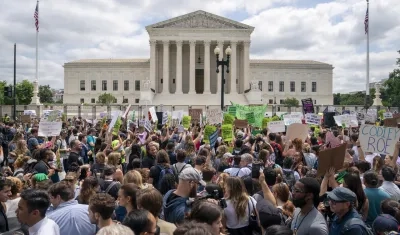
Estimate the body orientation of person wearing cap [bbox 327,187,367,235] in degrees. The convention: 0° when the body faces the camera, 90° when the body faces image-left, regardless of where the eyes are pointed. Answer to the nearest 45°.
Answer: approximately 45°

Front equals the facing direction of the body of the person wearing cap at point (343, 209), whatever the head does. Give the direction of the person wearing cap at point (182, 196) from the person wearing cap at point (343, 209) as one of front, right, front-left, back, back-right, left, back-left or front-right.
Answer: front-right
